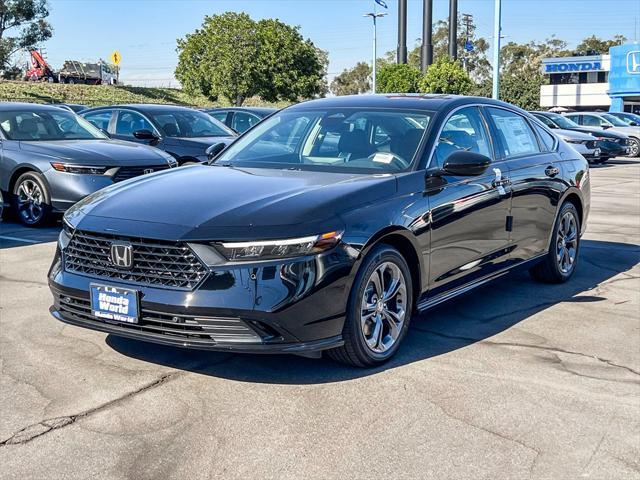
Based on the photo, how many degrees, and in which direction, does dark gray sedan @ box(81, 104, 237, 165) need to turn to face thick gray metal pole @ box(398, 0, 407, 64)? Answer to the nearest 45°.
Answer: approximately 135° to its left

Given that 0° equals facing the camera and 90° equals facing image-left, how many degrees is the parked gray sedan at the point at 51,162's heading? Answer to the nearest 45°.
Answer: approximately 315°

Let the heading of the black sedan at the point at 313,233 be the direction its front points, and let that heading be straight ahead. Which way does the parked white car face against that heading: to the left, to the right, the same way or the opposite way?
to the left

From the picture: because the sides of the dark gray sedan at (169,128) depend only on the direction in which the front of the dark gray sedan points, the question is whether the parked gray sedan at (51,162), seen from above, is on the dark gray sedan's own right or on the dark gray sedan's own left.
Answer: on the dark gray sedan's own right

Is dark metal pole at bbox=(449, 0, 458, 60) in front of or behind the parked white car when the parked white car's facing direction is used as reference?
behind

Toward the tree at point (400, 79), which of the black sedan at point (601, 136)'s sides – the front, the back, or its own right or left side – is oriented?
back

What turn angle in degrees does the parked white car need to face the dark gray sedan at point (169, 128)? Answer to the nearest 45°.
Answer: approximately 45° to its right

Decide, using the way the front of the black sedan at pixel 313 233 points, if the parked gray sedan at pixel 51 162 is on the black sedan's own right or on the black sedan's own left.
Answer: on the black sedan's own right

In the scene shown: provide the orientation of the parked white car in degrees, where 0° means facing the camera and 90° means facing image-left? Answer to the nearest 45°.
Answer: approximately 315°

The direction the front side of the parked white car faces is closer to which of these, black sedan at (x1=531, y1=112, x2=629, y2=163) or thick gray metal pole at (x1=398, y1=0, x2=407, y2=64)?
the black sedan

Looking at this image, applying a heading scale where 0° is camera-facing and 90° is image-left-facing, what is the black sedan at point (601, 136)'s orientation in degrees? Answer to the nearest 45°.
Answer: approximately 315°
